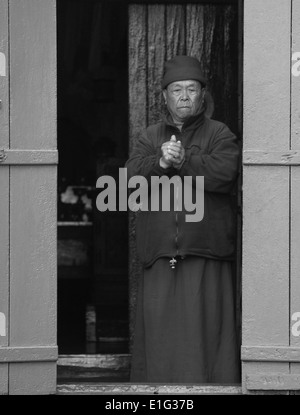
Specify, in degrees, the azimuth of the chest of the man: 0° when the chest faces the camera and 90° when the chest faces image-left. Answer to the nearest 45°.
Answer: approximately 0°
